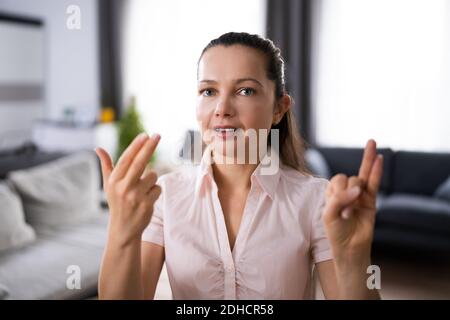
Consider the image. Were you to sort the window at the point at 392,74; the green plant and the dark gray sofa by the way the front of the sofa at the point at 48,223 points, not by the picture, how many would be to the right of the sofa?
0

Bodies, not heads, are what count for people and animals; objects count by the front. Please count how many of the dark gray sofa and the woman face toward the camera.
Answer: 2

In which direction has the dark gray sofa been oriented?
toward the camera

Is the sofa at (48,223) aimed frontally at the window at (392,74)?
no

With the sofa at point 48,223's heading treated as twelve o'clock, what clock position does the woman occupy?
The woman is roughly at 1 o'clock from the sofa.

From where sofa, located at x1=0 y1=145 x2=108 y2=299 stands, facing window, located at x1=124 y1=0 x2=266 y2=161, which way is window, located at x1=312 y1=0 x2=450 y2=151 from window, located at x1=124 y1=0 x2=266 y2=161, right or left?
right

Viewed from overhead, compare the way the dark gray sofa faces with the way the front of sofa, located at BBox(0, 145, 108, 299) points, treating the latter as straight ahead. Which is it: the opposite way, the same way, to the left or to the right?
to the right

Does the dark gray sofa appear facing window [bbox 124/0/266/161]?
no

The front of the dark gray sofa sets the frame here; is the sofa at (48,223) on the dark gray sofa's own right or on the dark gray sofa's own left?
on the dark gray sofa's own right

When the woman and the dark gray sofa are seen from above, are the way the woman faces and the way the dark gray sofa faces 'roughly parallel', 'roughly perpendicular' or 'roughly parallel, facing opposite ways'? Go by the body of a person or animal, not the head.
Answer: roughly parallel

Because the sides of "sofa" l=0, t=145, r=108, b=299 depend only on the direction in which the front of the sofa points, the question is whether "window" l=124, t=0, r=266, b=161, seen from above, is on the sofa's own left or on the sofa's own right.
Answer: on the sofa's own left

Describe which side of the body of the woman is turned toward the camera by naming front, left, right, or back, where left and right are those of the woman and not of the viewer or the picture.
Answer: front

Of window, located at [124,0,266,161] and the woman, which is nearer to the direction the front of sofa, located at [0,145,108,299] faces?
the woman

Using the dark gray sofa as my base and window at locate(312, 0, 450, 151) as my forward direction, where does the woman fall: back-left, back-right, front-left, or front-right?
back-left
